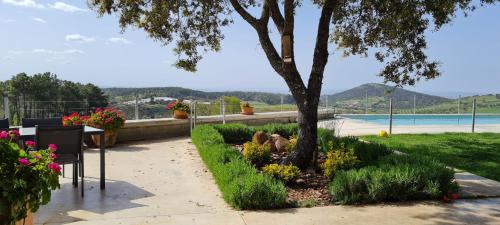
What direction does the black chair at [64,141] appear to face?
away from the camera

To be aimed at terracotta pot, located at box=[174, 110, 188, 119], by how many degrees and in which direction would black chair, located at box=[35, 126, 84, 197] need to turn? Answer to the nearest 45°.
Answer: approximately 45° to its right

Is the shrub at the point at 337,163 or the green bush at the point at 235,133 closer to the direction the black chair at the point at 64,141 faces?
the green bush

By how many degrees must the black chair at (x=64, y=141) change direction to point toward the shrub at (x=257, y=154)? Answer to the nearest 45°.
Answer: approximately 90° to its right

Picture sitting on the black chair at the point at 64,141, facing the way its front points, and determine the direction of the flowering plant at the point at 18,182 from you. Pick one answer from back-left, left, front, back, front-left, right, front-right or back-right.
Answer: back

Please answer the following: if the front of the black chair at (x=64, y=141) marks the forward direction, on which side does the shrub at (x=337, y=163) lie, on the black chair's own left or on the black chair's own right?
on the black chair's own right

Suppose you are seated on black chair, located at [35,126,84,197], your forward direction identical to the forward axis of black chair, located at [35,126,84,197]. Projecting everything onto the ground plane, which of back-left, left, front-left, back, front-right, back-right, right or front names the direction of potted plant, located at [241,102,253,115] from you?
front-right

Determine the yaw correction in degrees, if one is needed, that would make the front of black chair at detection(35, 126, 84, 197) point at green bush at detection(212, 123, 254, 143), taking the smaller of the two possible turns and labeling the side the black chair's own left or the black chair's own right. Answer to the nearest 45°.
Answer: approximately 45° to the black chair's own right

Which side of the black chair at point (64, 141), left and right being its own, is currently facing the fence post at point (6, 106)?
front

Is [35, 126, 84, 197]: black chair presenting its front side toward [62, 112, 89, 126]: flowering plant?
yes
